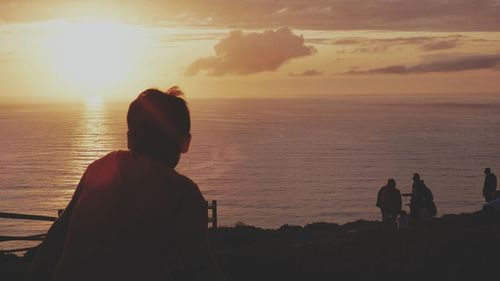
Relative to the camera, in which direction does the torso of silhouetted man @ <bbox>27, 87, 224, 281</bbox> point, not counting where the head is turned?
away from the camera

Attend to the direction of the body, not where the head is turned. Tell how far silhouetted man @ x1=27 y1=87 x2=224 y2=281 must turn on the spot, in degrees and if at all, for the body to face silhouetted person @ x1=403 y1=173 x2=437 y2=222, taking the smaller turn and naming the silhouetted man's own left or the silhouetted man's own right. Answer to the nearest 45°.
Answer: approximately 45° to the silhouetted man's own right

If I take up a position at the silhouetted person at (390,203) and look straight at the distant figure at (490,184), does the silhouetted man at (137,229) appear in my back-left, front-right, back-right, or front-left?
back-right

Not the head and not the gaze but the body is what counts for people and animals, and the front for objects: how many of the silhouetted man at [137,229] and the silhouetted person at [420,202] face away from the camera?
1

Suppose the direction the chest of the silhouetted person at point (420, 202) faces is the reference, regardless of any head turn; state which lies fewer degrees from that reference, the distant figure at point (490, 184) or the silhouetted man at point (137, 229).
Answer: the silhouetted man

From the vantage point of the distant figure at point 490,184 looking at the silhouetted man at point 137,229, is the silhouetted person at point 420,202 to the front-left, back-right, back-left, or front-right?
front-right

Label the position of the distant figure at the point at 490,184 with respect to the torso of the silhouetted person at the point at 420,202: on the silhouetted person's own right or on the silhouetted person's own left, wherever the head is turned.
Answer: on the silhouetted person's own right

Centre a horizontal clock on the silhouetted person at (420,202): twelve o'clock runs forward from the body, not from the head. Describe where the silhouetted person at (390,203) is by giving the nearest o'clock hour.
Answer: the silhouetted person at (390,203) is roughly at 12 o'clock from the silhouetted person at (420,202).

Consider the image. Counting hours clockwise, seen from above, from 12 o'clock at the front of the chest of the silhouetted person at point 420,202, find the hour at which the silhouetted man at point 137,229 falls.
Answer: The silhouetted man is roughly at 9 o'clock from the silhouetted person.

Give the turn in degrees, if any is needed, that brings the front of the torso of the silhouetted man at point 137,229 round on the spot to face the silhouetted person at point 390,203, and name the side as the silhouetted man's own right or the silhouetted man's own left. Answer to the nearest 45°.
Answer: approximately 45° to the silhouetted man's own right

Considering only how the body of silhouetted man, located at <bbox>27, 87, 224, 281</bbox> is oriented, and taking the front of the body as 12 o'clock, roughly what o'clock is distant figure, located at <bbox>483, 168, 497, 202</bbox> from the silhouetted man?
The distant figure is roughly at 1 o'clock from the silhouetted man.

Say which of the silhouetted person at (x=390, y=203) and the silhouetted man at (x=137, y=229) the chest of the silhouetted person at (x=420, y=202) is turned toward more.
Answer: the silhouetted person

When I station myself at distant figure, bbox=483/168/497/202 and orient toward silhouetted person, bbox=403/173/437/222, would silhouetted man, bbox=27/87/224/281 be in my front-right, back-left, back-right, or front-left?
front-left

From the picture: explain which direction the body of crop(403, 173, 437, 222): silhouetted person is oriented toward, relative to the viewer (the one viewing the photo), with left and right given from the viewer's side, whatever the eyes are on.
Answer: facing to the left of the viewer
